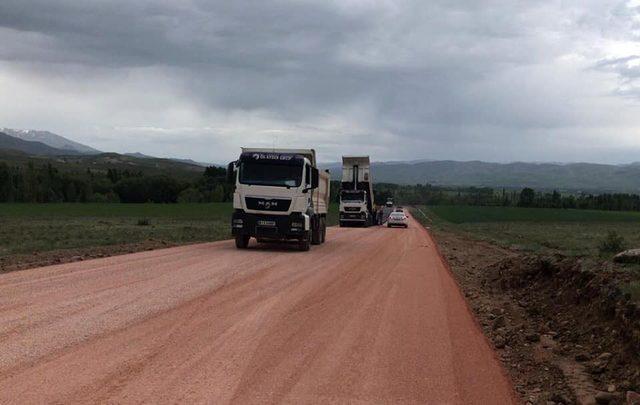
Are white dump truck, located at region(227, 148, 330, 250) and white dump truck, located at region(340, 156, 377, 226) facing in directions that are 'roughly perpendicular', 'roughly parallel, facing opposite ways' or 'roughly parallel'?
roughly parallel

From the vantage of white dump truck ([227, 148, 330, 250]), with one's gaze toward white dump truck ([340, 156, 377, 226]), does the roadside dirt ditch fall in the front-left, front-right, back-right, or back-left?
back-right

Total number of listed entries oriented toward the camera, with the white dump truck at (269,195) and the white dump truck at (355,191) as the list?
2

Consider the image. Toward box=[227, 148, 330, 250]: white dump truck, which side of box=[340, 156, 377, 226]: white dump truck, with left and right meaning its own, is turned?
front

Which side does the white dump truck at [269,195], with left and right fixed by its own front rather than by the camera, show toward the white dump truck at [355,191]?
back

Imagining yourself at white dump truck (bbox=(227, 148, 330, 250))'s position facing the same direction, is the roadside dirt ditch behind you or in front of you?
in front

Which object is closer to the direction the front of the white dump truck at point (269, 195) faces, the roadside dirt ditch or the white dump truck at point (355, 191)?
the roadside dirt ditch

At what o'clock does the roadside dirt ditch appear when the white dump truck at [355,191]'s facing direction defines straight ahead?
The roadside dirt ditch is roughly at 12 o'clock from the white dump truck.

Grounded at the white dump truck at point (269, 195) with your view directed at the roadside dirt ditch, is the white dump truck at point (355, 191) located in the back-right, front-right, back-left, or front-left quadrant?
back-left

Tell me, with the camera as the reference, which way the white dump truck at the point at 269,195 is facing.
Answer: facing the viewer
